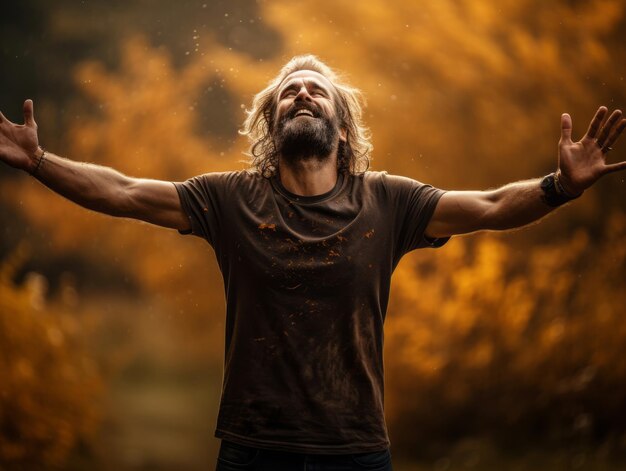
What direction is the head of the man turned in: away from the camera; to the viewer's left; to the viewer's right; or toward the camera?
toward the camera

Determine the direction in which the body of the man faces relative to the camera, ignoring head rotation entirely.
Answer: toward the camera
